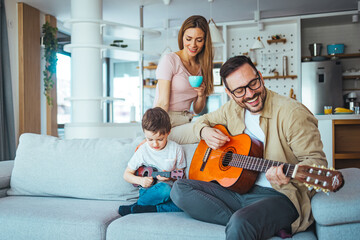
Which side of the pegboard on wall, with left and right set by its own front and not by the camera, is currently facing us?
front

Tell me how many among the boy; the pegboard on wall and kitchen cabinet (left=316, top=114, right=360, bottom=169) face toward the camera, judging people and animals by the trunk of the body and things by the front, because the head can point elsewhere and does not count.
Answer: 3

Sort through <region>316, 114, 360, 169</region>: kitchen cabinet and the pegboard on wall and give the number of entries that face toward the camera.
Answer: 2

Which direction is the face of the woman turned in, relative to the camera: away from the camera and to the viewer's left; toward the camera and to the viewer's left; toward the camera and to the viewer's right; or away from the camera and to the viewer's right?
toward the camera and to the viewer's left

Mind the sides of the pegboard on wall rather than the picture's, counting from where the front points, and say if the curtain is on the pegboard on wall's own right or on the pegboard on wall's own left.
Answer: on the pegboard on wall's own right

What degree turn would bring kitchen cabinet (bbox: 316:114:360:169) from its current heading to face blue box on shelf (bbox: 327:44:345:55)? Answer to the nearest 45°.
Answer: approximately 180°

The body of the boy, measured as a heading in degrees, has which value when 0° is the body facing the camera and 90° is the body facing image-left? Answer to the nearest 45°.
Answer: approximately 0°

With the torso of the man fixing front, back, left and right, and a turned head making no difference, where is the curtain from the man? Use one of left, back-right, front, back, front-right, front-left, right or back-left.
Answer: right

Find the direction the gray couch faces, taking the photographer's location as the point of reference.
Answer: facing the viewer

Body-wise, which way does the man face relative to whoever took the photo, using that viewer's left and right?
facing the viewer and to the left of the viewer

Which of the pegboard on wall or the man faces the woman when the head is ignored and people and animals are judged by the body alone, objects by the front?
the pegboard on wall
